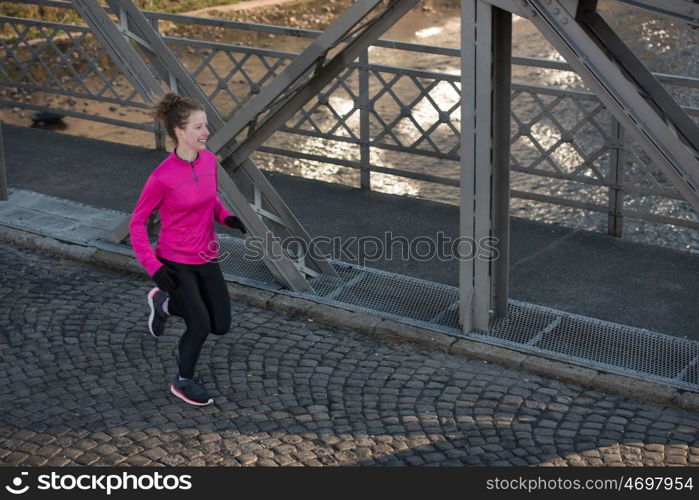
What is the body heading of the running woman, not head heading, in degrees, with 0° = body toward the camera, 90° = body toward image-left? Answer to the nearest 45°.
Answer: approximately 315°

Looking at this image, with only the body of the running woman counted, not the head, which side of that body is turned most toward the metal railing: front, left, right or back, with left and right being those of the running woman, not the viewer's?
left
